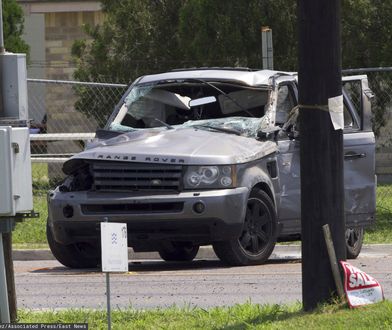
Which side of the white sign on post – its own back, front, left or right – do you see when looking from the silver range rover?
back

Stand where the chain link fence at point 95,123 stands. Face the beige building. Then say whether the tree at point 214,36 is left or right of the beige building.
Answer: right

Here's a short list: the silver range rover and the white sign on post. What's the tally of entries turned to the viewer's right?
0

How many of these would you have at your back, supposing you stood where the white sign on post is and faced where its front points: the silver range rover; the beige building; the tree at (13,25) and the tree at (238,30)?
4

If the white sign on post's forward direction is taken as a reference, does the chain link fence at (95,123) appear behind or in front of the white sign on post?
behind

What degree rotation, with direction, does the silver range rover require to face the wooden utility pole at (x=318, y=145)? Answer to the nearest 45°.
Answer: approximately 45° to its left

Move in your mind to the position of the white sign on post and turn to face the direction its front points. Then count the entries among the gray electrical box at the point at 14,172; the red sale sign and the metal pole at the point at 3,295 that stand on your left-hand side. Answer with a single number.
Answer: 1

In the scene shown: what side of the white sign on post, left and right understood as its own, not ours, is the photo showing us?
front

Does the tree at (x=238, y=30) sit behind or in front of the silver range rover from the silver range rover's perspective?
behind

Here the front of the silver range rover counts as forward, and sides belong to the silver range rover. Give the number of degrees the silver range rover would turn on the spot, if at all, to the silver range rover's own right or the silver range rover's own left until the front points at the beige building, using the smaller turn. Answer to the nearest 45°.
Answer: approximately 135° to the silver range rover's own right

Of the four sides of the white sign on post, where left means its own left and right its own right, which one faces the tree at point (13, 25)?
back

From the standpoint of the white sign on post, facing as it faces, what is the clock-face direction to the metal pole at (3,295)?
The metal pole is roughly at 4 o'clock from the white sign on post.

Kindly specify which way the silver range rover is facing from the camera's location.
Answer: facing the viewer and to the left of the viewer

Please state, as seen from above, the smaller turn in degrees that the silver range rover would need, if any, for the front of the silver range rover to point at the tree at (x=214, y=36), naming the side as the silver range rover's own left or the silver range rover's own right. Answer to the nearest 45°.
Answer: approximately 135° to the silver range rover's own right

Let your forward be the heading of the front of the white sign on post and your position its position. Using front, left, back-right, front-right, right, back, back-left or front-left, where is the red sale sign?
left

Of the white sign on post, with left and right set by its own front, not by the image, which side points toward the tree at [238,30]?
back
